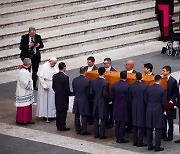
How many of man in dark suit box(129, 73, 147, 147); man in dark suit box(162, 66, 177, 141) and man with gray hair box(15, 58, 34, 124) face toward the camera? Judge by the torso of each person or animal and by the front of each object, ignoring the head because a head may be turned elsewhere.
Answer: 0

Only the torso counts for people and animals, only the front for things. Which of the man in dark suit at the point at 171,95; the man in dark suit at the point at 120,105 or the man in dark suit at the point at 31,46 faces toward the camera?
the man in dark suit at the point at 31,46

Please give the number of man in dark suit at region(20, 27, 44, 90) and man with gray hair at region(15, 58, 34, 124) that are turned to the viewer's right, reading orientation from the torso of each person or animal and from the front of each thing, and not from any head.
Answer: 1

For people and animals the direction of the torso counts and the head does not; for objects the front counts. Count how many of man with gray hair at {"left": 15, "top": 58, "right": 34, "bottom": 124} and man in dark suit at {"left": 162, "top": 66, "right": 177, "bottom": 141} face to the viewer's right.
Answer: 1

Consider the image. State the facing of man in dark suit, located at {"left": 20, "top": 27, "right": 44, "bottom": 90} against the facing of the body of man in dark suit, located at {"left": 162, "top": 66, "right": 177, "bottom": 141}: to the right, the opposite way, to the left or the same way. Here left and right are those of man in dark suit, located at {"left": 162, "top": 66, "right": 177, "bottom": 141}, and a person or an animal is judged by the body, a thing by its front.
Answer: to the left

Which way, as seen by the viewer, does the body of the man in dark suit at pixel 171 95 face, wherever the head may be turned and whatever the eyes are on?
to the viewer's left

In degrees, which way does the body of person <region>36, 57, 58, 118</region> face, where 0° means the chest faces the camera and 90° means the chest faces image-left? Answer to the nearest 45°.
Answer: approximately 315°

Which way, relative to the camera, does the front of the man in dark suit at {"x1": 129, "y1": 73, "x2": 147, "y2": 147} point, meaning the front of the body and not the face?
away from the camera

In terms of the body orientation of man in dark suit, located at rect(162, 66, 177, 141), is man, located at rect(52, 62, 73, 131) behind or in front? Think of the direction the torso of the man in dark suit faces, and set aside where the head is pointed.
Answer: in front

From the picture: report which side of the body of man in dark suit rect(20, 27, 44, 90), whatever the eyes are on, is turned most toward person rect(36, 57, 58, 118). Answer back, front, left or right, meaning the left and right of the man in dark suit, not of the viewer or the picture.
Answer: front

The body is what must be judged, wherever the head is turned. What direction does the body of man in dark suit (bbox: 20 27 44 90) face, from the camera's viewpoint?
toward the camera

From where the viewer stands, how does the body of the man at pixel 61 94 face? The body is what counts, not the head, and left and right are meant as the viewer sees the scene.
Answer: facing away from the viewer and to the right of the viewer

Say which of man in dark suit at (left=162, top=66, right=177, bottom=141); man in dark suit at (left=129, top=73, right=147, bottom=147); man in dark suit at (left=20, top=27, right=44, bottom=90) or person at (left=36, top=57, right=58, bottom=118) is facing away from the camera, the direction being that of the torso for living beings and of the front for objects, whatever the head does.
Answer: man in dark suit at (left=129, top=73, right=147, bottom=147)

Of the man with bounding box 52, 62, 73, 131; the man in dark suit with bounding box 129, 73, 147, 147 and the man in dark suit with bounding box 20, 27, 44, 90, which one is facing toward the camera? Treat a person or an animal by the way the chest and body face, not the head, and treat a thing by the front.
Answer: the man in dark suit with bounding box 20, 27, 44, 90

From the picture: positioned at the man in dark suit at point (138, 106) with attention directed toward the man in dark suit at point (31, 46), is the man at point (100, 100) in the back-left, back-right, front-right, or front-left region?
front-left

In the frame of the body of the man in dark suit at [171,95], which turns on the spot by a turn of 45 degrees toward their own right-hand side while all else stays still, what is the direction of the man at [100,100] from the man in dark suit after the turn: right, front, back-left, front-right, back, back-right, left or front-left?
front-left

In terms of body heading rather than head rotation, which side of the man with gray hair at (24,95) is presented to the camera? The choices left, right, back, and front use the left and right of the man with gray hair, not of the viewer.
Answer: right

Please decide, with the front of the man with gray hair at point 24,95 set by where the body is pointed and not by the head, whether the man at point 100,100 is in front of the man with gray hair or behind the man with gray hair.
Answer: in front
